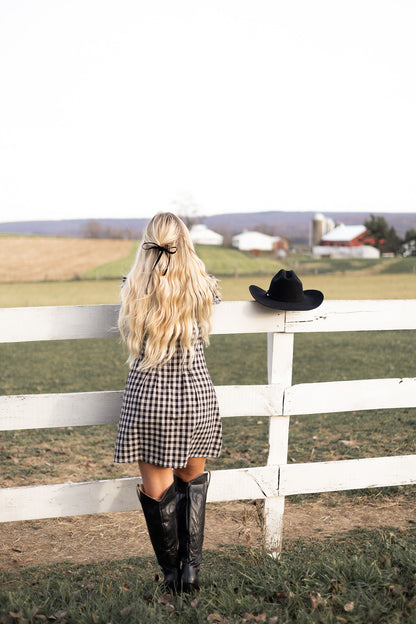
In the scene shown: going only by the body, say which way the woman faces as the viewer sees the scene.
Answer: away from the camera

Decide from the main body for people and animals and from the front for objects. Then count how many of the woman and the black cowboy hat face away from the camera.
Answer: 1

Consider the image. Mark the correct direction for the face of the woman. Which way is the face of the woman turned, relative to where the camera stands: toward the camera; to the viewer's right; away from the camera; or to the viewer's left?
away from the camera

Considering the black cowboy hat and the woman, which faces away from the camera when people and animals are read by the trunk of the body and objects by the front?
the woman

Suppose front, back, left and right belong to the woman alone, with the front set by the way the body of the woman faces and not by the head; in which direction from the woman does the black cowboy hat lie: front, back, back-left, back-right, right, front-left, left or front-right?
front-right
